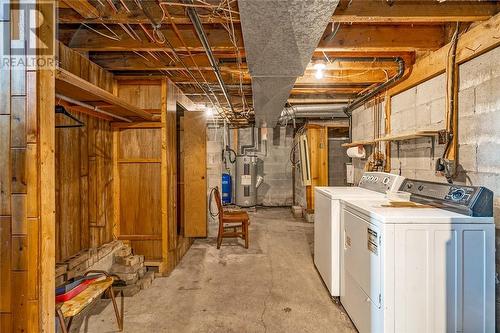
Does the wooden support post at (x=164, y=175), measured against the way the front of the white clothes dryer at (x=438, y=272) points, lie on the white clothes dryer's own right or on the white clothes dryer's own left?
on the white clothes dryer's own right

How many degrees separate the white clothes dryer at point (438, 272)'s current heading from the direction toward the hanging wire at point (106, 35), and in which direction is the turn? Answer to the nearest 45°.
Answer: approximately 45° to its right

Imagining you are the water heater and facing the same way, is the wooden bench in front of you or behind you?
in front

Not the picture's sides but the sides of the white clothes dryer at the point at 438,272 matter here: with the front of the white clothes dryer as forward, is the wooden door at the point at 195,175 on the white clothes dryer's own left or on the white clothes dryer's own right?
on the white clothes dryer's own right

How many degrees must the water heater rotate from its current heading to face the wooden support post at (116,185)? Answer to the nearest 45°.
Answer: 0° — it already faces it

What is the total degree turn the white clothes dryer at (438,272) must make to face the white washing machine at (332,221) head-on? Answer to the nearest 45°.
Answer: approximately 90° to its right

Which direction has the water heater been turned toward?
toward the camera

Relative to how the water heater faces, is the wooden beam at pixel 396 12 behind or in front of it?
in front

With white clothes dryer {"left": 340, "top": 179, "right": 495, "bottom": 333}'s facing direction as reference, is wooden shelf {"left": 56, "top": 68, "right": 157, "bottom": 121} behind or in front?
in front

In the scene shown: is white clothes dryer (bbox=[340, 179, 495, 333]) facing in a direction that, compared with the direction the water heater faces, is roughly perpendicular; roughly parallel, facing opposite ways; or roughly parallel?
roughly perpendicular

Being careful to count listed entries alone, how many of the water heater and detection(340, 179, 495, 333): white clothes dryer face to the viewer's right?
0

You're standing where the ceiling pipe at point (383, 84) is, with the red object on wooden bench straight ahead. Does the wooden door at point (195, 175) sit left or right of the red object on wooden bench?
right

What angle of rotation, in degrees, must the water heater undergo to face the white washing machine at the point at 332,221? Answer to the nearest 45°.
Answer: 0° — it already faces it

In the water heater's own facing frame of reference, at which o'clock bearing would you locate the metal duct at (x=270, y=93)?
The metal duct is roughly at 12 o'clock from the water heater.
